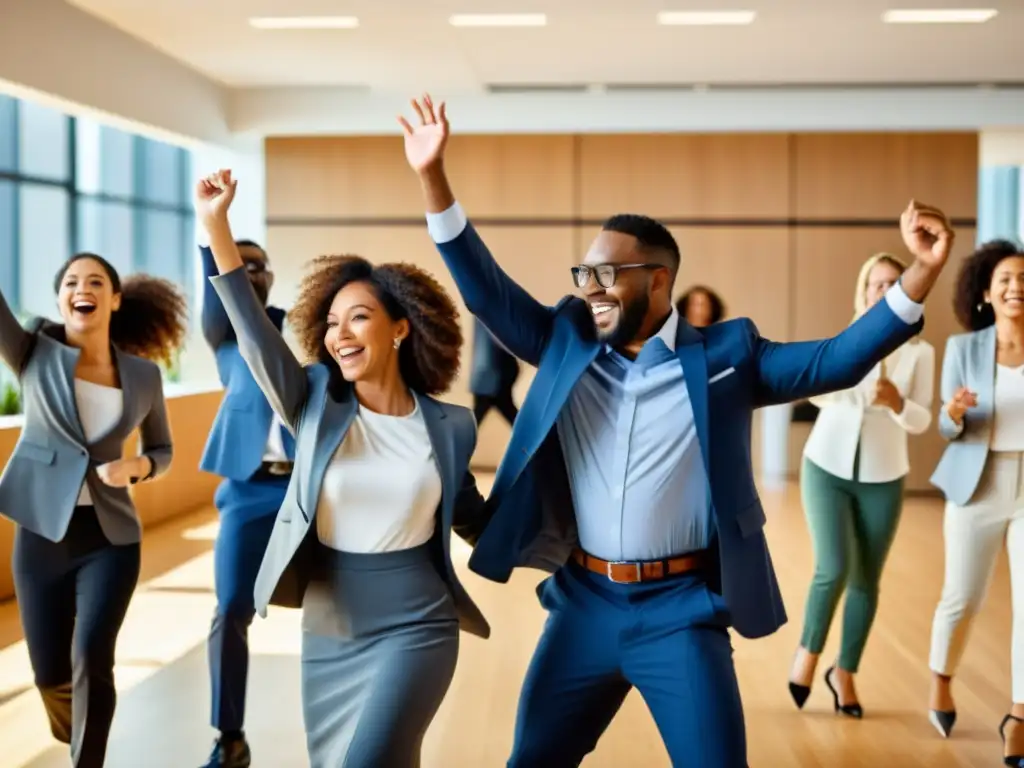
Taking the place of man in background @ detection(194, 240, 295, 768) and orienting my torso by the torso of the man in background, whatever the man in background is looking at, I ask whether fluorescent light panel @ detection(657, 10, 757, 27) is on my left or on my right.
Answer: on my left

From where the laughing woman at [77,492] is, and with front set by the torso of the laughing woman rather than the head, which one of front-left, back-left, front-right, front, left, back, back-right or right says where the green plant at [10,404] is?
back

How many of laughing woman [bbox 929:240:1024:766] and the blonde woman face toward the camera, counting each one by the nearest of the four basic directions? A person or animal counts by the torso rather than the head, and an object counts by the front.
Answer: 2

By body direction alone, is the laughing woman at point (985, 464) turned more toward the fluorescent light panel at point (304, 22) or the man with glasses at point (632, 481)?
the man with glasses

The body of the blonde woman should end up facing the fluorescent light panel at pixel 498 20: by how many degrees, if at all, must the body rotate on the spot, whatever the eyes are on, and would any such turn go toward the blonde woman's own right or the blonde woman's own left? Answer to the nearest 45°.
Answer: approximately 135° to the blonde woman's own right

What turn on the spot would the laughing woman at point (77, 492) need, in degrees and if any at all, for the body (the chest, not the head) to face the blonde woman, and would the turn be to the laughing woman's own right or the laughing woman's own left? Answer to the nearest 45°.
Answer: approximately 90° to the laughing woman's own left

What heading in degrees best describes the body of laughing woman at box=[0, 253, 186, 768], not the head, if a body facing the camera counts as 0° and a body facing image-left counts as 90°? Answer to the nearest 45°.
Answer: approximately 0°
